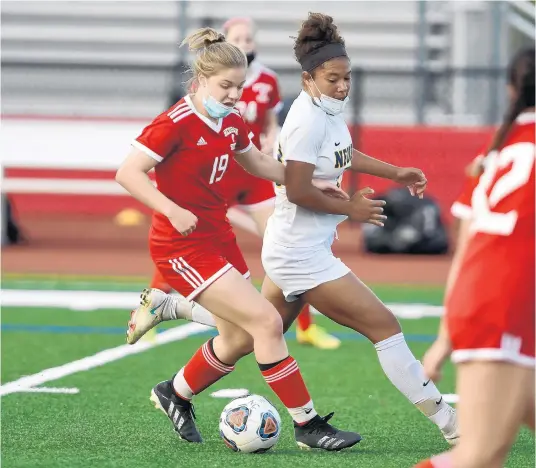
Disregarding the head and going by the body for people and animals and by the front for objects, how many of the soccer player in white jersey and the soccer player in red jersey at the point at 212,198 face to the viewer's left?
0

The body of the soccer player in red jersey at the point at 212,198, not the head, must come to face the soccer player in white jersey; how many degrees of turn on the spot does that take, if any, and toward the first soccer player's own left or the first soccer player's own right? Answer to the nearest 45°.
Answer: approximately 45° to the first soccer player's own left

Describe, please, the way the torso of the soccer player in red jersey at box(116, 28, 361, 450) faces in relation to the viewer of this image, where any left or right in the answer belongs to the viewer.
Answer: facing the viewer and to the right of the viewer

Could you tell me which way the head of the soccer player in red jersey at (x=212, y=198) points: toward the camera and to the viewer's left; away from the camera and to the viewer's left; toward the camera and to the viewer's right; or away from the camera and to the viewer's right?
toward the camera and to the viewer's right

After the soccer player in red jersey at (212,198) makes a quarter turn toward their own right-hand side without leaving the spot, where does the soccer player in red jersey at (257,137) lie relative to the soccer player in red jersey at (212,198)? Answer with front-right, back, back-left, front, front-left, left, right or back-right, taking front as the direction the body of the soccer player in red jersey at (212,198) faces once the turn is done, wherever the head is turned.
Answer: back-right
